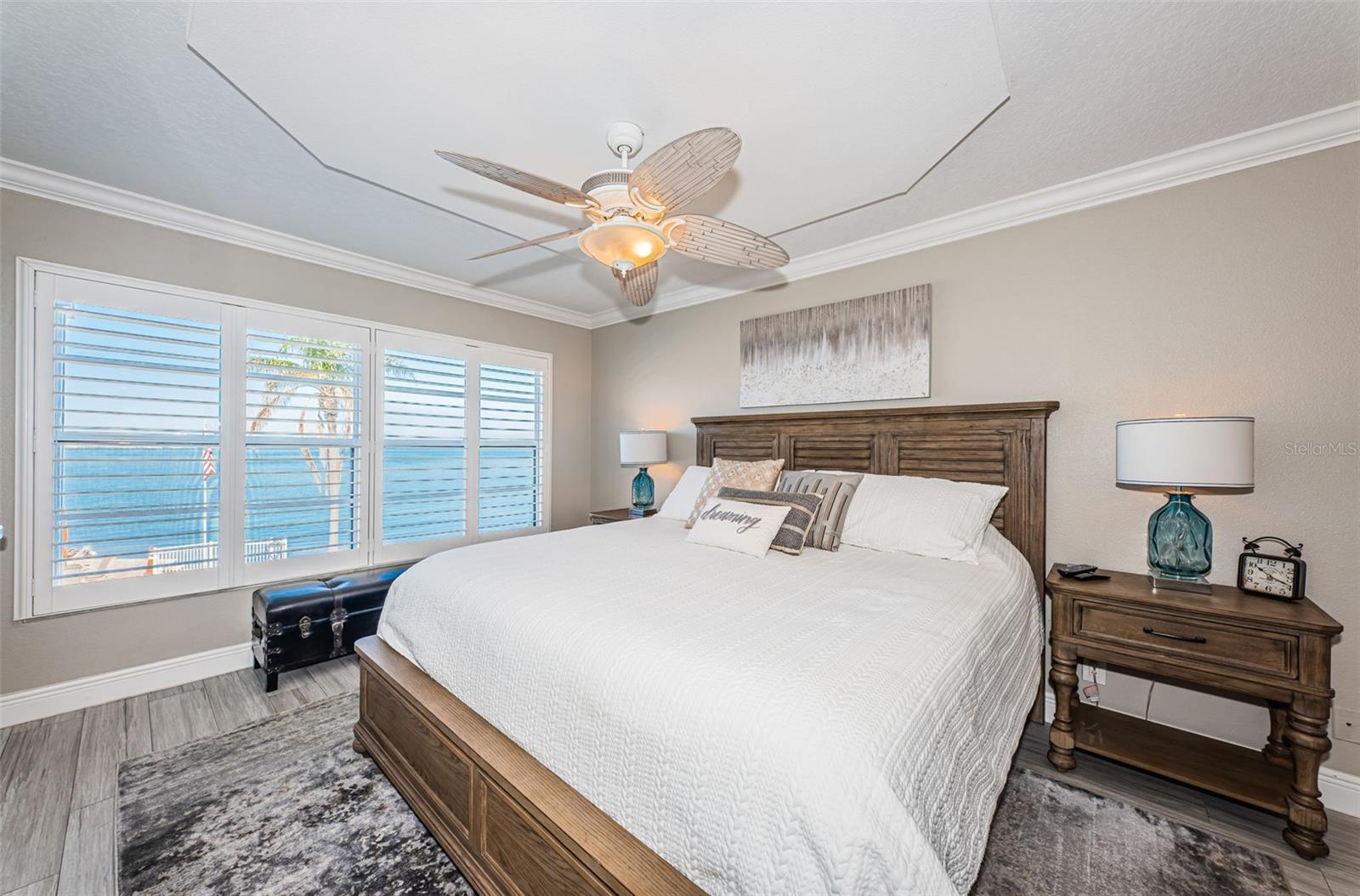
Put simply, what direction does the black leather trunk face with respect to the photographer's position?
facing the viewer and to the right of the viewer

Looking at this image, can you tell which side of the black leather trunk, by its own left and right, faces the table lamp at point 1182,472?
front

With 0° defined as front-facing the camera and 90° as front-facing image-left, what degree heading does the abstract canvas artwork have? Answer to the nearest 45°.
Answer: approximately 45°

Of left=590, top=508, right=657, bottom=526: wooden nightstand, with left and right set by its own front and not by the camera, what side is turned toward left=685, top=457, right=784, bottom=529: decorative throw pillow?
left

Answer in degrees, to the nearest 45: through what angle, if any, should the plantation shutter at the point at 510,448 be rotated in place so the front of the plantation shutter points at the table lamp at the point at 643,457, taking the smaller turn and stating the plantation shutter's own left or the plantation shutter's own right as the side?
0° — it already faces it

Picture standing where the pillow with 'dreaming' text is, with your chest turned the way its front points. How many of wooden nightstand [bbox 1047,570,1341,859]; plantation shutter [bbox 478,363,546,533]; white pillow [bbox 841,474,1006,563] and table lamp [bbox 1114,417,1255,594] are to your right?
1

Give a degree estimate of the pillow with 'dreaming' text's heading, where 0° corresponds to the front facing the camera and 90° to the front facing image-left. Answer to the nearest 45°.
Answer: approximately 45°

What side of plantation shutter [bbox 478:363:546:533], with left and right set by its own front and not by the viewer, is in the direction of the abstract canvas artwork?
front

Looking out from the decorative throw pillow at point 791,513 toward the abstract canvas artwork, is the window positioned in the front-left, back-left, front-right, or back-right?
back-left

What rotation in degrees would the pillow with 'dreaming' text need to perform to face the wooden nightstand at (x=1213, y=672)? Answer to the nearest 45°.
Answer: approximately 135° to its left

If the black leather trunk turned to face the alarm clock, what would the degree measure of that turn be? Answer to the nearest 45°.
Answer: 0° — it already faces it

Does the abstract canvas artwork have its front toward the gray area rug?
yes
